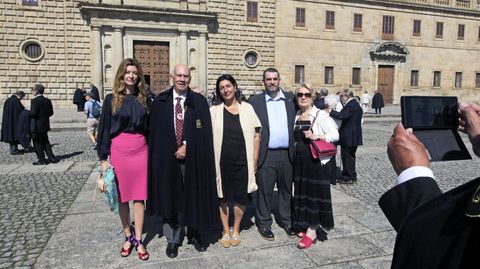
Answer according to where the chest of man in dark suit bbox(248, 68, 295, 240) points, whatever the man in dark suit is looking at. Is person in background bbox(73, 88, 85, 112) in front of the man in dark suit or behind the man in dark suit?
behind

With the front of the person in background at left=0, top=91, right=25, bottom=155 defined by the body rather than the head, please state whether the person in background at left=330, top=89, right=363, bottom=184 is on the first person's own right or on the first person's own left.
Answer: on the first person's own right

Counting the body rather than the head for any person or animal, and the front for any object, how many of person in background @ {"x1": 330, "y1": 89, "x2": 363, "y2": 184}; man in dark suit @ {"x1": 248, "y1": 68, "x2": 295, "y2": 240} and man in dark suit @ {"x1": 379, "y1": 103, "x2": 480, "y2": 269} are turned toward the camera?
1

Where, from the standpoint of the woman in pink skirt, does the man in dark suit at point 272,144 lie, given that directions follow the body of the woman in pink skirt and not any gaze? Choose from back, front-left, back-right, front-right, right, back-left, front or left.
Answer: left

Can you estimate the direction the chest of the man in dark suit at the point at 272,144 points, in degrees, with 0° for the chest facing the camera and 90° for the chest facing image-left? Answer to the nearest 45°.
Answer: approximately 0°

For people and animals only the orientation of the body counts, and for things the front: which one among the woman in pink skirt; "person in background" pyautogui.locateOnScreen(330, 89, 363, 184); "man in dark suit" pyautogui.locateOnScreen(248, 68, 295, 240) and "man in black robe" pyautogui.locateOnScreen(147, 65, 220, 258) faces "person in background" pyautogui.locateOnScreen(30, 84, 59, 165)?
"person in background" pyautogui.locateOnScreen(330, 89, 363, 184)

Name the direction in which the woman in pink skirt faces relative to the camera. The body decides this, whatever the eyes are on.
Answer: toward the camera

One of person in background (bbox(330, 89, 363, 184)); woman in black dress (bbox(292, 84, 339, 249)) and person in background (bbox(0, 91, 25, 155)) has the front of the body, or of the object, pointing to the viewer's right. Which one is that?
person in background (bbox(0, 91, 25, 155))

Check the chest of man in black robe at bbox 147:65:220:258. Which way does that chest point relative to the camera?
toward the camera

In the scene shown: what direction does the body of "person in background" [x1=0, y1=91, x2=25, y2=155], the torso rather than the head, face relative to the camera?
to the viewer's right

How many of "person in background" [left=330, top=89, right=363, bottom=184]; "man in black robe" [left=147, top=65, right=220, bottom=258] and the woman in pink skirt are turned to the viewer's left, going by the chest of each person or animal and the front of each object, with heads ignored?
1

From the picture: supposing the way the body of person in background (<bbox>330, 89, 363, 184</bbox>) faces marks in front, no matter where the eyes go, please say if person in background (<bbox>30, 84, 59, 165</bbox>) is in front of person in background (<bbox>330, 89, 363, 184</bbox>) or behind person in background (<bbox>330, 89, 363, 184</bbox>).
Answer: in front

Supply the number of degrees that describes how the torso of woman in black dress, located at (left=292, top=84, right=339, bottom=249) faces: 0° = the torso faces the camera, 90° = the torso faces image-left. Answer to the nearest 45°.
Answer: approximately 45°

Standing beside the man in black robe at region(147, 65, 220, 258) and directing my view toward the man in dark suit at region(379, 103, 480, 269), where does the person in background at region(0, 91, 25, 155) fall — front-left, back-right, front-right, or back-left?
back-right

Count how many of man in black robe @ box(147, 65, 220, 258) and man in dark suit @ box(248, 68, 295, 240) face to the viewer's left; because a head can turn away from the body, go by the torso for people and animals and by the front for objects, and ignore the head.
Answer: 0

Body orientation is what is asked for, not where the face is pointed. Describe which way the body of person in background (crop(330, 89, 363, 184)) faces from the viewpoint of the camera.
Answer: to the viewer's left

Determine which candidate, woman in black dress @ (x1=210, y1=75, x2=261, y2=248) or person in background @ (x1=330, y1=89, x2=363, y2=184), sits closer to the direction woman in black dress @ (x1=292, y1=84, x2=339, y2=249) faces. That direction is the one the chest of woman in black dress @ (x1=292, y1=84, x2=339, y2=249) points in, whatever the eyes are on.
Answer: the woman in black dress

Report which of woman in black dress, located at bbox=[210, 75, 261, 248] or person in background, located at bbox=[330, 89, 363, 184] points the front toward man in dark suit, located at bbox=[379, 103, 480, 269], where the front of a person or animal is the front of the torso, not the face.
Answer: the woman in black dress
